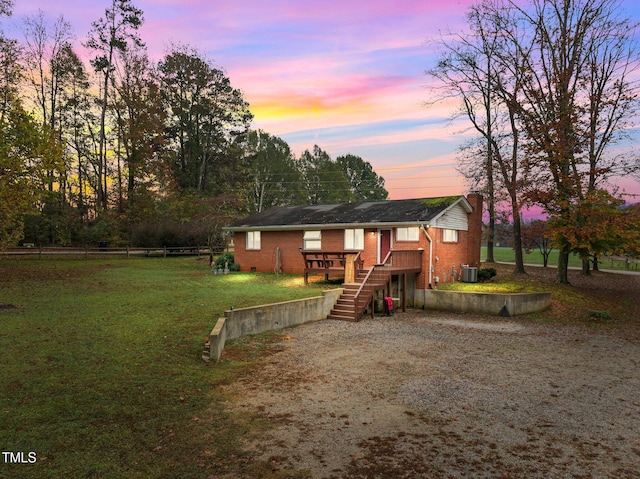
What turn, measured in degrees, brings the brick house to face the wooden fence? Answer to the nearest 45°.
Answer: approximately 90° to its right

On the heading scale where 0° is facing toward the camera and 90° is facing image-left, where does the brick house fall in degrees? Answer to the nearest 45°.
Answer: approximately 45°

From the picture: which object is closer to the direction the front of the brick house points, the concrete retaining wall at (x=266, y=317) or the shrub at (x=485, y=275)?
the concrete retaining wall

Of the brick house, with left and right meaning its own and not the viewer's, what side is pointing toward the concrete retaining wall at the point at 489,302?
left

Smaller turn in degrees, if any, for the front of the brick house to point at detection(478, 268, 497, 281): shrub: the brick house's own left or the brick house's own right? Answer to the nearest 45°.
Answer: approximately 135° to the brick house's own left
